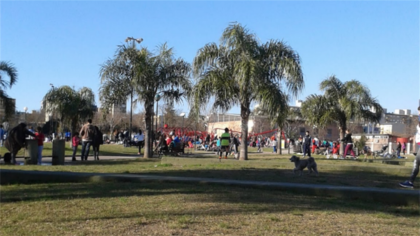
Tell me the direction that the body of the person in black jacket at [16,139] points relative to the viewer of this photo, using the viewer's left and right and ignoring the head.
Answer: facing to the right of the viewer

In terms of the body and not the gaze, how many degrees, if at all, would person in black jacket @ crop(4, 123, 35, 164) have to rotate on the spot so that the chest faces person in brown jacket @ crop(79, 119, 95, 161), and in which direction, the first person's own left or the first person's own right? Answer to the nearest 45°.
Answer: approximately 45° to the first person's own left

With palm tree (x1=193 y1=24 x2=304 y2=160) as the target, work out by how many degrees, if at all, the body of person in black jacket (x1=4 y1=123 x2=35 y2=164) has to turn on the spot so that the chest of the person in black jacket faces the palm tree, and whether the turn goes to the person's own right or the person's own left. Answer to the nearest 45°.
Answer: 0° — they already face it

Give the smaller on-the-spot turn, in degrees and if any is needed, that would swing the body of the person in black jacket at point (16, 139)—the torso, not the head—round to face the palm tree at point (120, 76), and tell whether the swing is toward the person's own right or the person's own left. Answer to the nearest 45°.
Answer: approximately 45° to the person's own left
